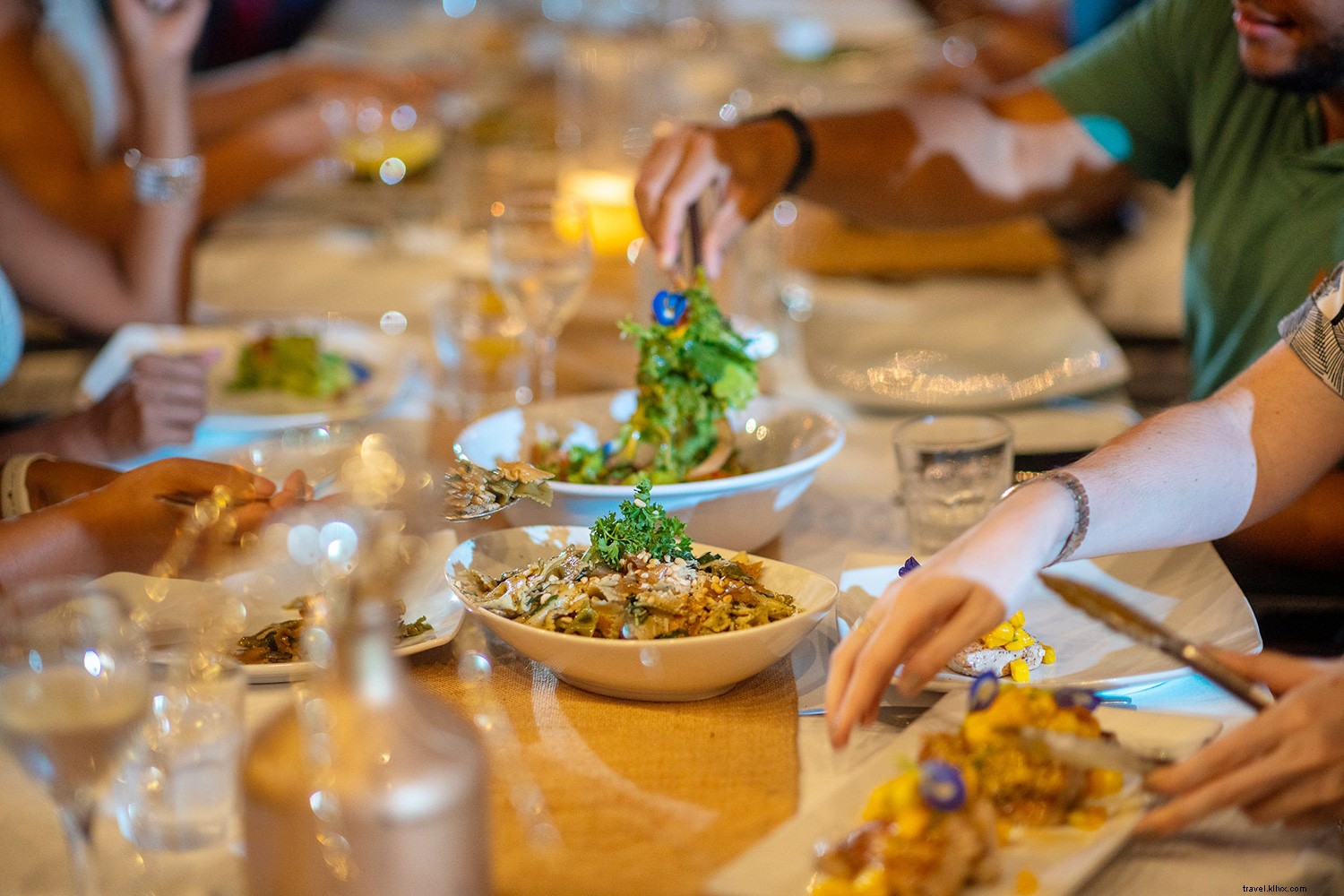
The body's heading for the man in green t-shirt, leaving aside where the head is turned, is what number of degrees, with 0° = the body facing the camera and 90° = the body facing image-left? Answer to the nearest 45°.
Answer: approximately 45°

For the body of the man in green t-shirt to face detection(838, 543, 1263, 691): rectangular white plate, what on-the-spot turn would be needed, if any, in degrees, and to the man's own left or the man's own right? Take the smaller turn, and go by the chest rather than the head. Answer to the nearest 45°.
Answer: approximately 45° to the man's own left

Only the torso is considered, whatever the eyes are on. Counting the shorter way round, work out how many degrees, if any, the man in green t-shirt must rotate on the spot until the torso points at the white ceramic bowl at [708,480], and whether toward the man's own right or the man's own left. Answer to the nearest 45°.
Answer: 0° — they already face it

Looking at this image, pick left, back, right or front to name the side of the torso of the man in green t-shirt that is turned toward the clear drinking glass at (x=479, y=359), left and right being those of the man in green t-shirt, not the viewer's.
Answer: front

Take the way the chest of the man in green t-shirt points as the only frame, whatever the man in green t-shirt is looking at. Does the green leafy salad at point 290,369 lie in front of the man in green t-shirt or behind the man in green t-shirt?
in front

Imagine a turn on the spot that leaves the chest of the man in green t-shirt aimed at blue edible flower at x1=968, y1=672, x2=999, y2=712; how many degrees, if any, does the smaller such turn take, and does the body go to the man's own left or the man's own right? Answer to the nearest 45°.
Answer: approximately 45° to the man's own left

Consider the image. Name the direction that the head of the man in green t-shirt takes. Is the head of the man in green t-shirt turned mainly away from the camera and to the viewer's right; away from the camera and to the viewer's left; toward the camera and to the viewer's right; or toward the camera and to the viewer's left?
toward the camera and to the viewer's left

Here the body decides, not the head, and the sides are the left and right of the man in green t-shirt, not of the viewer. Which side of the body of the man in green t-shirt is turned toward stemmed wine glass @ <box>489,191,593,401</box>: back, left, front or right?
front
